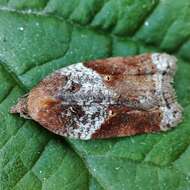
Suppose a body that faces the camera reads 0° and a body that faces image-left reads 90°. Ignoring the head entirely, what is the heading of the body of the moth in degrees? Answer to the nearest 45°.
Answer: approximately 90°
